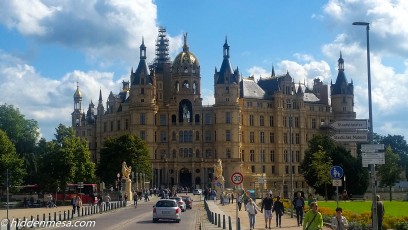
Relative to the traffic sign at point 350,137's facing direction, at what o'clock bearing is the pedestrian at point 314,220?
The pedestrian is roughly at 1 o'clock from the traffic sign.

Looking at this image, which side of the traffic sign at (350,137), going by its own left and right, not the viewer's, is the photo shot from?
front

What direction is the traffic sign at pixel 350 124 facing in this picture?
toward the camera

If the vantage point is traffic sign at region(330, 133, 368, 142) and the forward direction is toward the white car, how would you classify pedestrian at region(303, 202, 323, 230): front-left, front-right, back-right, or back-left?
back-left

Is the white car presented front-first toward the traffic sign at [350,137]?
no

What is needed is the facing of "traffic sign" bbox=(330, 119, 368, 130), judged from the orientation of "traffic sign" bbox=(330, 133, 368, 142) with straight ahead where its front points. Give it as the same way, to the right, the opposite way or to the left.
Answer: the same way

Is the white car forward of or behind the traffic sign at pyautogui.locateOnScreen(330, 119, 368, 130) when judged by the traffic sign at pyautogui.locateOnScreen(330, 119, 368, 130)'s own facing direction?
behind

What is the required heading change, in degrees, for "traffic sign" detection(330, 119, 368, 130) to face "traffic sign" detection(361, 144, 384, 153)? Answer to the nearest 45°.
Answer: approximately 45° to its left
